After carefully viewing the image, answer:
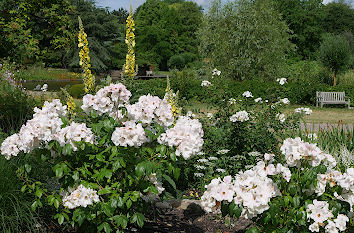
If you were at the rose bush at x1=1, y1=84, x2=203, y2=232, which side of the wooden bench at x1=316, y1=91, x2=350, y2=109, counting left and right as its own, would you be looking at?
front

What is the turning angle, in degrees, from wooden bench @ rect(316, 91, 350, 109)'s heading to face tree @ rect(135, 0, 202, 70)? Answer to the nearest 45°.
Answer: approximately 135° to its right

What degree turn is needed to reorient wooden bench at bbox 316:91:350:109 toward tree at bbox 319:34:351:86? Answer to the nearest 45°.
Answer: approximately 180°

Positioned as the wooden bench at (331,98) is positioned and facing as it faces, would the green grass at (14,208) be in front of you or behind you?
in front

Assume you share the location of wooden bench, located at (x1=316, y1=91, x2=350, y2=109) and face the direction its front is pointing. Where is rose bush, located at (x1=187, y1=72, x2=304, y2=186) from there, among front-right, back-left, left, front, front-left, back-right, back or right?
front

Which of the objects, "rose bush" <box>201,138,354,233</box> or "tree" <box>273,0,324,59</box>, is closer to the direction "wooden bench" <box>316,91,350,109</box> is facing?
the rose bush

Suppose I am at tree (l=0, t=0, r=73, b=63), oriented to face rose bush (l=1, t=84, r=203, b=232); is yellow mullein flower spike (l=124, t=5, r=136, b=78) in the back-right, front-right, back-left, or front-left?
front-left

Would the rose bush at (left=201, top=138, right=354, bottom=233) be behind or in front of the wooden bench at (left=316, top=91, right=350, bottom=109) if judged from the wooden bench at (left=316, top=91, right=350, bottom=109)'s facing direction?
in front

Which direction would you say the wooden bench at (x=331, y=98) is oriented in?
toward the camera

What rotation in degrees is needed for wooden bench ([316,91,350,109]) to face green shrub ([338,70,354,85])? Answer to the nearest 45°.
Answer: approximately 180°

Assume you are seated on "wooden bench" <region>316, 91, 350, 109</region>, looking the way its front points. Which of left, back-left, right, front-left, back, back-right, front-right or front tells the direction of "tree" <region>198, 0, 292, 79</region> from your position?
back

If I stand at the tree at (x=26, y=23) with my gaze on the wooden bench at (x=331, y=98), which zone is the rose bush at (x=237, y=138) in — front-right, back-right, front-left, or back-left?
front-right
